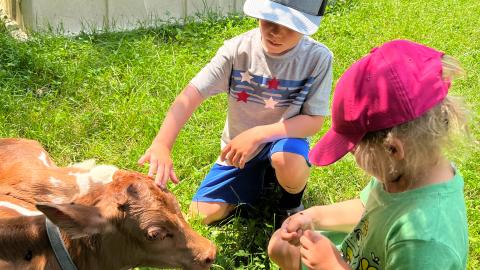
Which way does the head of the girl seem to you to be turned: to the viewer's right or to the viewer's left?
to the viewer's left

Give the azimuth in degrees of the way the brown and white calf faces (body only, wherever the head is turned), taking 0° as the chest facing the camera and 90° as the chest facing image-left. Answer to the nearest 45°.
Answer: approximately 270°

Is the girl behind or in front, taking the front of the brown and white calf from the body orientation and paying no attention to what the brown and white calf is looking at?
in front

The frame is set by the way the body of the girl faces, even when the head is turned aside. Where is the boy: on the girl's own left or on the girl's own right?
on the girl's own right

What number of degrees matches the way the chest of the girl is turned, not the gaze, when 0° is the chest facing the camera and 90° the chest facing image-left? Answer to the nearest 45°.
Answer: approximately 90°

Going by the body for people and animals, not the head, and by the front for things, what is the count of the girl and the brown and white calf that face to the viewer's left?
1

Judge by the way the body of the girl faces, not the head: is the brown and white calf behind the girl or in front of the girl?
in front

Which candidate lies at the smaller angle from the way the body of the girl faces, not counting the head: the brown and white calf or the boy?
the brown and white calf
